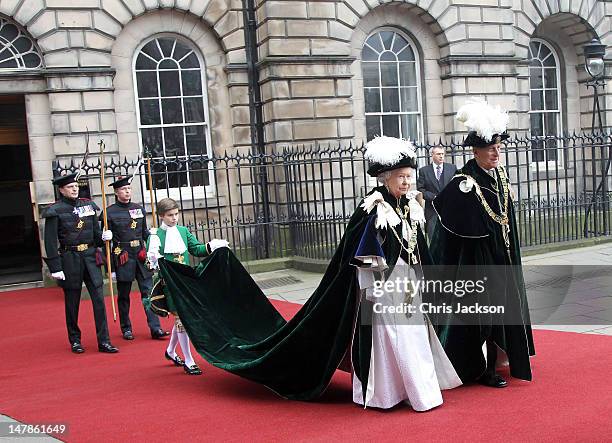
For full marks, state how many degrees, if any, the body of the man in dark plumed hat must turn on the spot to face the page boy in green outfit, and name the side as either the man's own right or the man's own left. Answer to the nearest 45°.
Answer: approximately 135° to the man's own right

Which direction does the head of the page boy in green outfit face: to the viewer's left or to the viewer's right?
to the viewer's right

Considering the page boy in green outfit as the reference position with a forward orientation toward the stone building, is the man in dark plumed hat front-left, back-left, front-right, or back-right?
back-right

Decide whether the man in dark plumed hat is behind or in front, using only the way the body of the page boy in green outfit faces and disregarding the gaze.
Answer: in front

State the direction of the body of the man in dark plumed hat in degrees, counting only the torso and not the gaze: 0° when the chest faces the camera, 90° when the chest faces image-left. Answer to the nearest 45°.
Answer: approximately 315°

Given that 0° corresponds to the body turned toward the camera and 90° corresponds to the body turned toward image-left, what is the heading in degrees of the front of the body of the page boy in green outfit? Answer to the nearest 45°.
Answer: approximately 315°

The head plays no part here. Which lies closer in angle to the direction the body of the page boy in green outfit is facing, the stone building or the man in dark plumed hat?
the man in dark plumed hat

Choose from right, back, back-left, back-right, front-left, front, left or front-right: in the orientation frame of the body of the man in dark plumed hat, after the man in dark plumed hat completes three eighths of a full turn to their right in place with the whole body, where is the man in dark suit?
right

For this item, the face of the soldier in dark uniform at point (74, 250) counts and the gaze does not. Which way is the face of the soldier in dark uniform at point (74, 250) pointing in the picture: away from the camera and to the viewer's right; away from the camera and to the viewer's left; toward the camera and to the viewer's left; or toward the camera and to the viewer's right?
toward the camera and to the viewer's right
